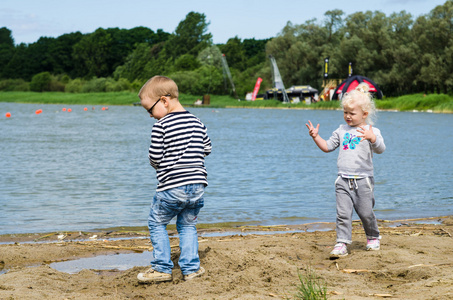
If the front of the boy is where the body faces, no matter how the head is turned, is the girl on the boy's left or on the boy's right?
on the boy's right

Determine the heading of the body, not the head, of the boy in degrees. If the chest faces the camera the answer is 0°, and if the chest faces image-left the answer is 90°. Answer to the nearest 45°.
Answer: approximately 135°

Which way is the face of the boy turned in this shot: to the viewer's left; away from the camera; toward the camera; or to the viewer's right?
to the viewer's left
